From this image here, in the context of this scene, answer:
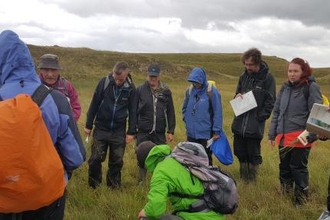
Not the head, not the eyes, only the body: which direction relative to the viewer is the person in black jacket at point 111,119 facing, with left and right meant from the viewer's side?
facing the viewer

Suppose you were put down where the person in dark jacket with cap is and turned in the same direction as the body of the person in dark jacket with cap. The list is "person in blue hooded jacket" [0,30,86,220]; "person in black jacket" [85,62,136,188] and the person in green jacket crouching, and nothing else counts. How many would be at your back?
0

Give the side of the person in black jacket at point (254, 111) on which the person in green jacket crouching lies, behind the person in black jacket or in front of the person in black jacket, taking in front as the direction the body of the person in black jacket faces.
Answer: in front

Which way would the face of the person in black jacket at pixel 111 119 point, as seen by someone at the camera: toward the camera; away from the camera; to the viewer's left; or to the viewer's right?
toward the camera

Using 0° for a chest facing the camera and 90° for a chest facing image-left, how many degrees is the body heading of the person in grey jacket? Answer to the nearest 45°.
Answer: approximately 45°

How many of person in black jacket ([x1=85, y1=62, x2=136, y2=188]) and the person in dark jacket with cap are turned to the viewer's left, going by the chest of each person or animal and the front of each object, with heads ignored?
0

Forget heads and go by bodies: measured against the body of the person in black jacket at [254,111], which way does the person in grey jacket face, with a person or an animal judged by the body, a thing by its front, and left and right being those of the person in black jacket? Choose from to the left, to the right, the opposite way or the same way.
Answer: the same way

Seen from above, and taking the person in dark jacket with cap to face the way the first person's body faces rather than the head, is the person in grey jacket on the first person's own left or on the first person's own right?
on the first person's own left

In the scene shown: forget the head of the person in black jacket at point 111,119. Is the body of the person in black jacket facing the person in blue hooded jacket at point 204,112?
no

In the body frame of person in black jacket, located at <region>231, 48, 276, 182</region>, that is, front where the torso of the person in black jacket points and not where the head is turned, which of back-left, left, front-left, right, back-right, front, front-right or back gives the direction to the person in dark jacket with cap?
front-right

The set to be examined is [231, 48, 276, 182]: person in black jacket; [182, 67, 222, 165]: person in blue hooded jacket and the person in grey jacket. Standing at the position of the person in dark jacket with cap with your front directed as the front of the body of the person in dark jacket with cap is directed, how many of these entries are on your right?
0

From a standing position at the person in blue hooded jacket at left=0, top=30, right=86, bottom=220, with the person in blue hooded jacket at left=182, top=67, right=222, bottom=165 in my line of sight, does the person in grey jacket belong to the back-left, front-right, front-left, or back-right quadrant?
front-right

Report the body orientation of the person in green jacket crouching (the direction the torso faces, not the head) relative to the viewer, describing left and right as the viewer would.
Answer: facing to the left of the viewer

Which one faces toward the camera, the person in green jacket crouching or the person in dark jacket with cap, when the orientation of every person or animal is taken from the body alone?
the person in dark jacket with cap

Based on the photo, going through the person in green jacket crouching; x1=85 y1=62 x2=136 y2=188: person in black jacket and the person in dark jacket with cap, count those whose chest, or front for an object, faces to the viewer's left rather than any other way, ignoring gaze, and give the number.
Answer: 1

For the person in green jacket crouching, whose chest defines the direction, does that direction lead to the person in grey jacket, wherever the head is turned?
no
